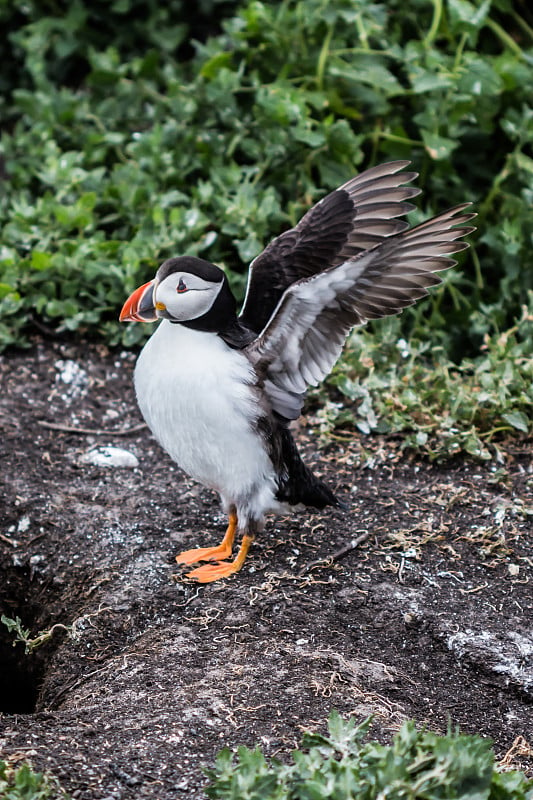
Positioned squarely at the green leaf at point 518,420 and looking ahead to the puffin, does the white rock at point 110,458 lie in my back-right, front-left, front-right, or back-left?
front-right

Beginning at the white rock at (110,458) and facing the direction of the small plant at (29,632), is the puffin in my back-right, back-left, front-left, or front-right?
front-left

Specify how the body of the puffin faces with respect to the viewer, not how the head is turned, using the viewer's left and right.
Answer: facing to the left of the viewer

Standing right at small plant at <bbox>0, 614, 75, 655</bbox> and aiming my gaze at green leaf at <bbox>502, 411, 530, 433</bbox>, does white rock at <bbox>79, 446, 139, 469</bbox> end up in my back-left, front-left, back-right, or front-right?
front-left

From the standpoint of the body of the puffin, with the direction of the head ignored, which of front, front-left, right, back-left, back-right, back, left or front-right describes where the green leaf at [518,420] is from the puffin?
back-right
